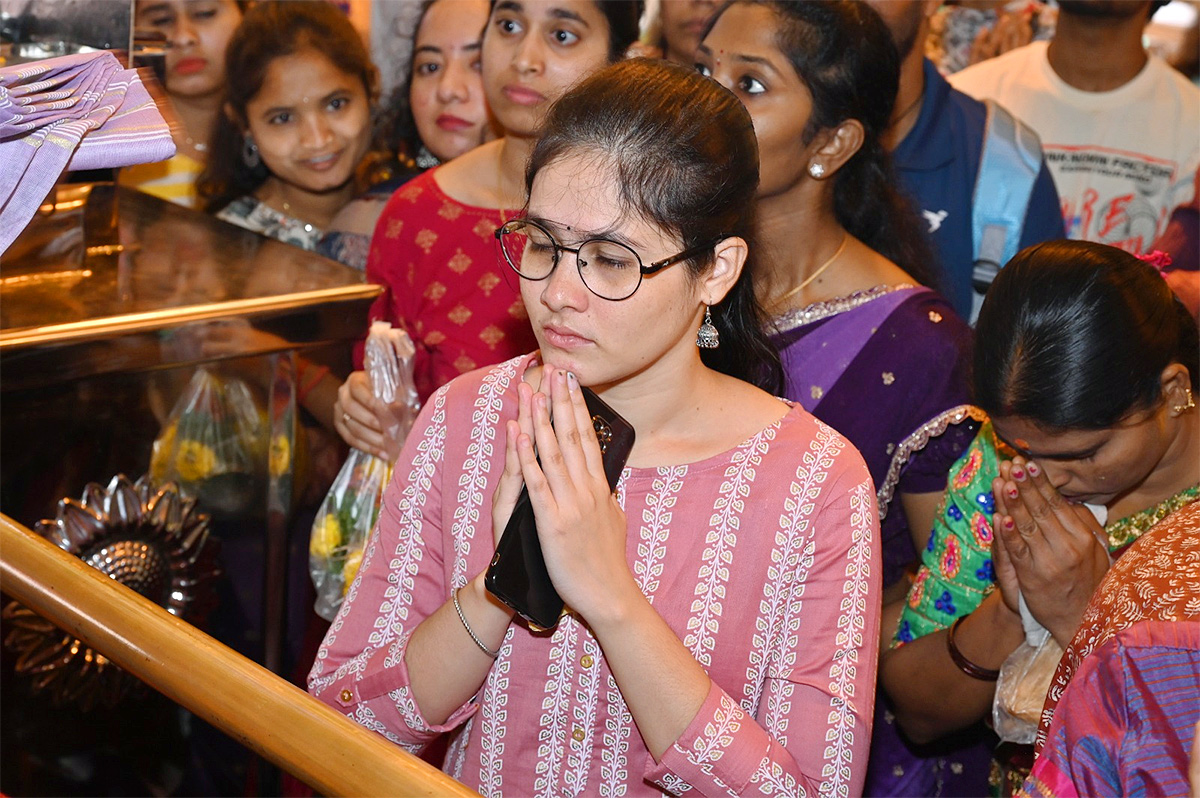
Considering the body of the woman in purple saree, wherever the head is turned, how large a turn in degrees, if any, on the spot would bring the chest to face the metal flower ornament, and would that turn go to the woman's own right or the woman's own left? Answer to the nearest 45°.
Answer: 0° — they already face it

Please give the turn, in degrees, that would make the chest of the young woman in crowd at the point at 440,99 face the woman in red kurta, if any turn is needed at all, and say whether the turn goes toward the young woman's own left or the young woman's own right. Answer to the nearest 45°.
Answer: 0° — they already face them

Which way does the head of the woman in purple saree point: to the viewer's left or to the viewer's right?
to the viewer's left

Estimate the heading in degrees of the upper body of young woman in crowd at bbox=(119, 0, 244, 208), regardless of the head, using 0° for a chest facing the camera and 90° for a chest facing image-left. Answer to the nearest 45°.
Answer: approximately 0°

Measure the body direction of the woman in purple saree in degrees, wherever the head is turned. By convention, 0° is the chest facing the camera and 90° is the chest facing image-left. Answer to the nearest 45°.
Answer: approximately 45°

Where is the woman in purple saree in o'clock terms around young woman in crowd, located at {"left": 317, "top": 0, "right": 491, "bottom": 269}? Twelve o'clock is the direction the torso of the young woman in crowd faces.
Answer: The woman in purple saree is roughly at 11 o'clock from the young woman in crowd.

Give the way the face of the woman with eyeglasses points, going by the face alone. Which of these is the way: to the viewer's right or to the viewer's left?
to the viewer's left
